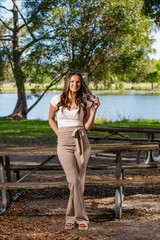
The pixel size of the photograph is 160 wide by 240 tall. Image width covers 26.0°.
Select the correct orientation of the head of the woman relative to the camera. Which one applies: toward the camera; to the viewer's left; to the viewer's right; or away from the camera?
toward the camera

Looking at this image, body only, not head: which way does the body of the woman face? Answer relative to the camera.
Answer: toward the camera
